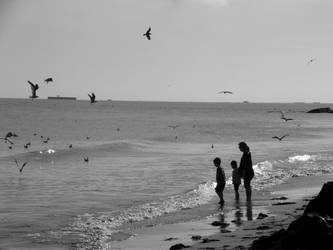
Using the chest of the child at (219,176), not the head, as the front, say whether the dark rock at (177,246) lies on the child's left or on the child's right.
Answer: on the child's left

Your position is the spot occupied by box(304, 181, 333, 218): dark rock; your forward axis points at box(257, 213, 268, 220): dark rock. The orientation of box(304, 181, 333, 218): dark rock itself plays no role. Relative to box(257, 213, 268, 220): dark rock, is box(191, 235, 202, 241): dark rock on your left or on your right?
left

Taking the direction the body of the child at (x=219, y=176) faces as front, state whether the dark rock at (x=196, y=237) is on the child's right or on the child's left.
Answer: on the child's left
